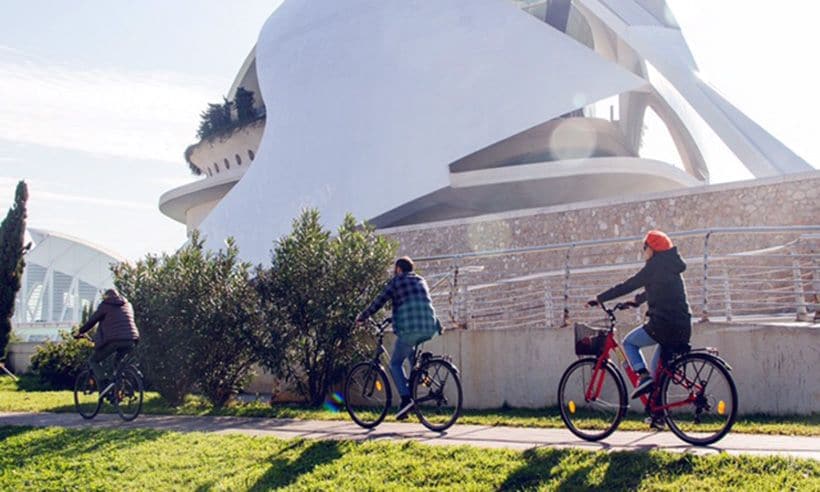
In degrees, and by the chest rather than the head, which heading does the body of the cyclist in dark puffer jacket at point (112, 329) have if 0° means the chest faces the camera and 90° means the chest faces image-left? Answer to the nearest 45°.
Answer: approximately 135°

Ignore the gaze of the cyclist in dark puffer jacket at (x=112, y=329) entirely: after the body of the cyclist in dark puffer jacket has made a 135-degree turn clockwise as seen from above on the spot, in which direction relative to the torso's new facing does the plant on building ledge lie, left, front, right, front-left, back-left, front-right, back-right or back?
left

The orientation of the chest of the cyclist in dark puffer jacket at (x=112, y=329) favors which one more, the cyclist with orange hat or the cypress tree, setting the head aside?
the cypress tree

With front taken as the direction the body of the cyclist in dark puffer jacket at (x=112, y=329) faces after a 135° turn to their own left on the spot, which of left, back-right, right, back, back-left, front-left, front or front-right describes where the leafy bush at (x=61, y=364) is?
back

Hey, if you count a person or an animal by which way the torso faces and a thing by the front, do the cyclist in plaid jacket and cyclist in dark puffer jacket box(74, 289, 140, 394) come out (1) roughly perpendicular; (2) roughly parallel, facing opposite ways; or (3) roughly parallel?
roughly parallel

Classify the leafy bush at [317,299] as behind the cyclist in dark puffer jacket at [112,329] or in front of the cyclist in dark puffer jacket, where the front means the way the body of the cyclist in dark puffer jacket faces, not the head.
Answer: behind

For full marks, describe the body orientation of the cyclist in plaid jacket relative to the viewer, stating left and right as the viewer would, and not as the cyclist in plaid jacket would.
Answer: facing away from the viewer and to the left of the viewer

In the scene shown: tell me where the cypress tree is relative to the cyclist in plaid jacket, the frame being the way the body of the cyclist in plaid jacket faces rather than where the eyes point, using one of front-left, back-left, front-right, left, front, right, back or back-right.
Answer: front

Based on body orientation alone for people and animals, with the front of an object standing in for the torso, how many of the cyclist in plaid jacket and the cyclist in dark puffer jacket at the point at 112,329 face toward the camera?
0

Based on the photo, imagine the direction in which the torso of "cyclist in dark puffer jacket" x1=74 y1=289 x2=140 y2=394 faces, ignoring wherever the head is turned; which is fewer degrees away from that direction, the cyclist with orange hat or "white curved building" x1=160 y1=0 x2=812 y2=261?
the white curved building

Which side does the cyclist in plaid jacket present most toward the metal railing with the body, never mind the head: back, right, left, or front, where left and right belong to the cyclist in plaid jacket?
right

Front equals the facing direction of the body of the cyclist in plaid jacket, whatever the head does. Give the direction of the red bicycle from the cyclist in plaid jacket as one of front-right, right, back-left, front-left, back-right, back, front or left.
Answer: back

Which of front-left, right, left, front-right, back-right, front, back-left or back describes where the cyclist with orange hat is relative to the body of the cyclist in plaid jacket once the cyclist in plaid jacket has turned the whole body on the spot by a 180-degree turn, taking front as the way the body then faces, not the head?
front

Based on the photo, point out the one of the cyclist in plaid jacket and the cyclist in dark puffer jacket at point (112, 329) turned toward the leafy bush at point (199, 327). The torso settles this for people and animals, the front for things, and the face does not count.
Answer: the cyclist in plaid jacket

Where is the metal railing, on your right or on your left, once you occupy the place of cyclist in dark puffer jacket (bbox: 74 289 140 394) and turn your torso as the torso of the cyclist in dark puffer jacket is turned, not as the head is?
on your right

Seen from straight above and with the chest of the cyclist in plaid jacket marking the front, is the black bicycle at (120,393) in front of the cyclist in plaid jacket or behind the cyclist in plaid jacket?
in front

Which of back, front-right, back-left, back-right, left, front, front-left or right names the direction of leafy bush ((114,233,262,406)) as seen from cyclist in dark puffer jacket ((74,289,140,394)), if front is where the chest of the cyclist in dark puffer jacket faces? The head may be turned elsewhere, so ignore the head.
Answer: right
